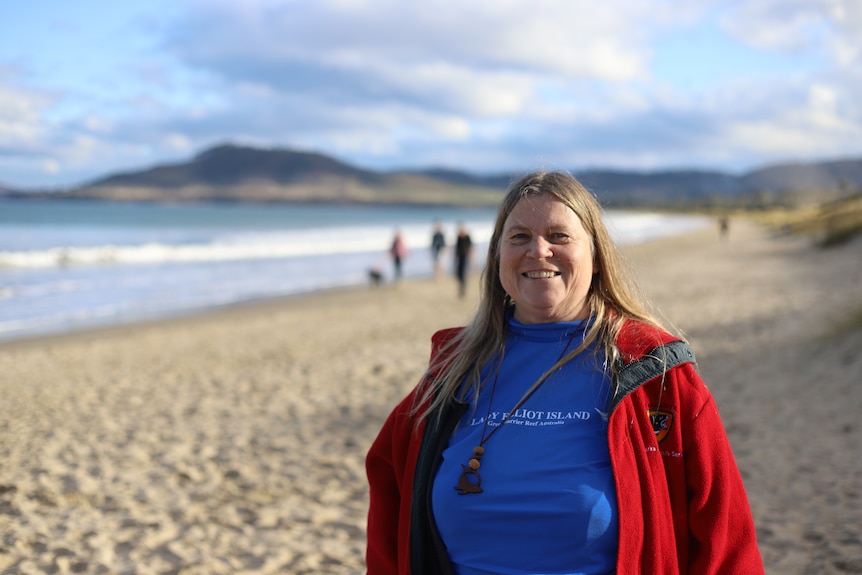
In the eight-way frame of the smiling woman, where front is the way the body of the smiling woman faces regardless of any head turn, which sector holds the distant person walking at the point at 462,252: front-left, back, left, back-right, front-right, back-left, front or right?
back-right
